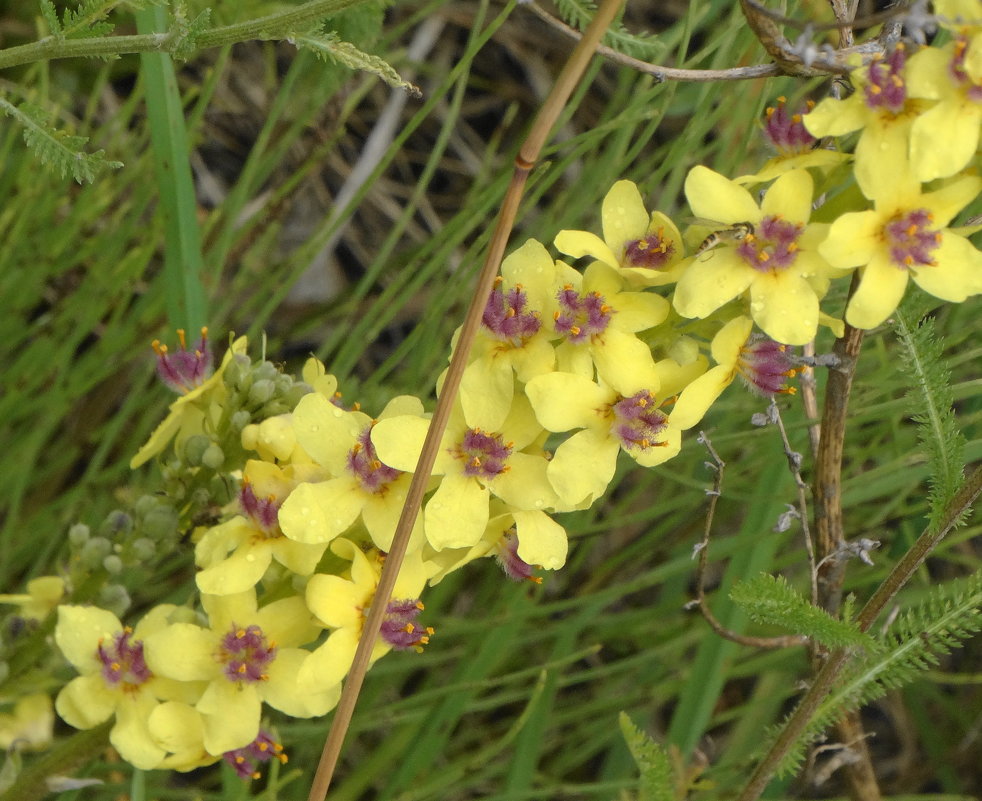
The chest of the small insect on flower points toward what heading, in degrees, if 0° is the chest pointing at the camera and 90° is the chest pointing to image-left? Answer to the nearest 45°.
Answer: approximately 270°
